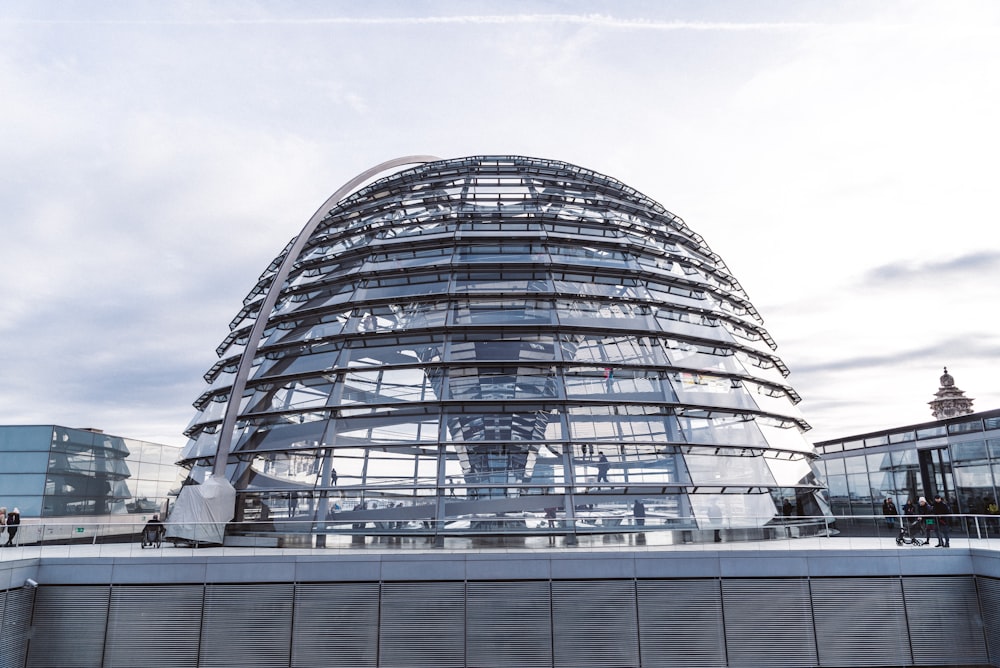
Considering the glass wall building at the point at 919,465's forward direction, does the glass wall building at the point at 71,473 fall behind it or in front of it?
in front

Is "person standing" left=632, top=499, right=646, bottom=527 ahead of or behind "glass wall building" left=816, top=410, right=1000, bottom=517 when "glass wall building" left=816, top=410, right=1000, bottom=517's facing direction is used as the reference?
ahead

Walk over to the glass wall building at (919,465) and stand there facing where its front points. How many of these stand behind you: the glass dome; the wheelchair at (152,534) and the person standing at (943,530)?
0

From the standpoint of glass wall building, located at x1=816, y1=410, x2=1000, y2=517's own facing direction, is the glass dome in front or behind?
in front

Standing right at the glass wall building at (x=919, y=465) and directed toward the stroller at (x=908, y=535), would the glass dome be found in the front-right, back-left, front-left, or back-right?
front-right

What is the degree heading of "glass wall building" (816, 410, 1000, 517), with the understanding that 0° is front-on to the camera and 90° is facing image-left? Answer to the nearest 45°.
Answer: approximately 45°
